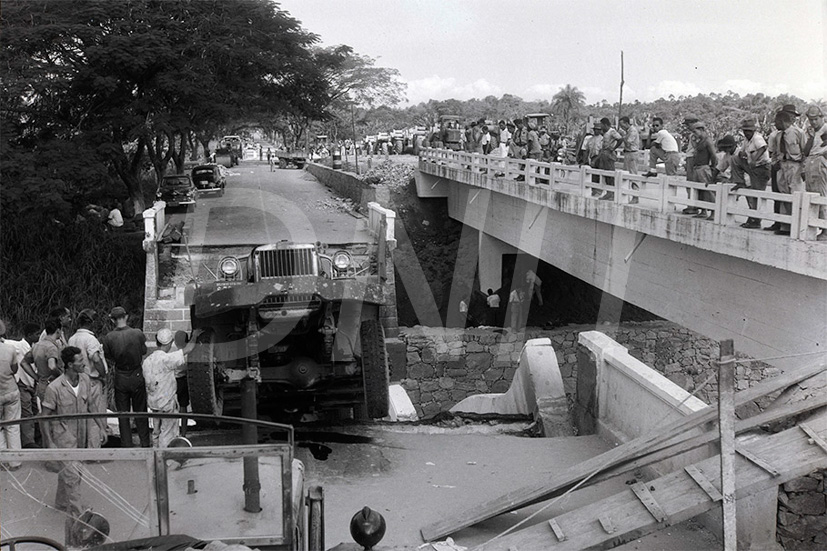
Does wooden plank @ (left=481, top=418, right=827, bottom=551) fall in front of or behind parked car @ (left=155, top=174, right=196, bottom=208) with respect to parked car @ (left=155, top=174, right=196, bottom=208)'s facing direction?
in front

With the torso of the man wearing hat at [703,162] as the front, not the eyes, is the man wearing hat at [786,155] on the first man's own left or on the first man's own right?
on the first man's own left

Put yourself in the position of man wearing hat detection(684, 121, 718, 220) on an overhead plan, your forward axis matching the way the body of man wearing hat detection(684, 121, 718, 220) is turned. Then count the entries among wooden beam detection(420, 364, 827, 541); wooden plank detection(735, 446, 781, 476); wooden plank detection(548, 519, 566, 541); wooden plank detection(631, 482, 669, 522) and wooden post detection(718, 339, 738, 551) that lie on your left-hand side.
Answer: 5

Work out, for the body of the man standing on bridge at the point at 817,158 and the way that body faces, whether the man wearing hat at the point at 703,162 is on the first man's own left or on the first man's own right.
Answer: on the first man's own right

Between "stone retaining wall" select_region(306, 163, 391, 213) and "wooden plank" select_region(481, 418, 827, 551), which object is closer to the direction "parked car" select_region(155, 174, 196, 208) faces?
the wooden plank

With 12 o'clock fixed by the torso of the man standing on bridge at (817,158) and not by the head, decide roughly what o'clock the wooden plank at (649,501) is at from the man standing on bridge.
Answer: The wooden plank is roughly at 11 o'clock from the man standing on bridge.

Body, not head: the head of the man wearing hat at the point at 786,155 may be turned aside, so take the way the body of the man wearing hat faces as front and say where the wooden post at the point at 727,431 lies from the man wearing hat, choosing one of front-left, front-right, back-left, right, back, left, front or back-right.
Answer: front-left

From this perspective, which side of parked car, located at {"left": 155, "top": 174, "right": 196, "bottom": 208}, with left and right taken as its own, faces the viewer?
front

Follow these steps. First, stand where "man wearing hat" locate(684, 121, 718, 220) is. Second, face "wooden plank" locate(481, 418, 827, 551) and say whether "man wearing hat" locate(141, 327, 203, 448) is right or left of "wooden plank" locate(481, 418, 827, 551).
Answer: right
